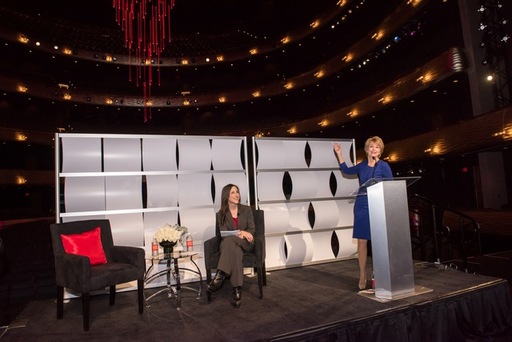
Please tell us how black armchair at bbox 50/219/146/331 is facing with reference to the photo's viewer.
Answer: facing the viewer and to the right of the viewer

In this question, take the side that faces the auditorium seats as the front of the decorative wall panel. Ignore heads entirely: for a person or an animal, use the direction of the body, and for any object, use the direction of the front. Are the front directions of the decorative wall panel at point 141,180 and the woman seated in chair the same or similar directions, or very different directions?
same or similar directions

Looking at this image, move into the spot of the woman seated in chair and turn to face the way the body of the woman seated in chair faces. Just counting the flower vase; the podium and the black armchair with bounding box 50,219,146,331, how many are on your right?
2

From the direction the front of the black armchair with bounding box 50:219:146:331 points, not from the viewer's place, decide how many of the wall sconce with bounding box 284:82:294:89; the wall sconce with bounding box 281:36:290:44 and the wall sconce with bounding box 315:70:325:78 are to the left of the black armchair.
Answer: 3

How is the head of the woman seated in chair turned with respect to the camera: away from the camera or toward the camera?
toward the camera

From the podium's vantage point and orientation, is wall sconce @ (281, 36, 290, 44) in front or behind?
behind

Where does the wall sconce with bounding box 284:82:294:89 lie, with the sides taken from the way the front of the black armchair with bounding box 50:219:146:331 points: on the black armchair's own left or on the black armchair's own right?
on the black armchair's own left

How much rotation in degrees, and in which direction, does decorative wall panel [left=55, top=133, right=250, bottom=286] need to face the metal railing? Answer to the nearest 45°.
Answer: approximately 90° to its left
